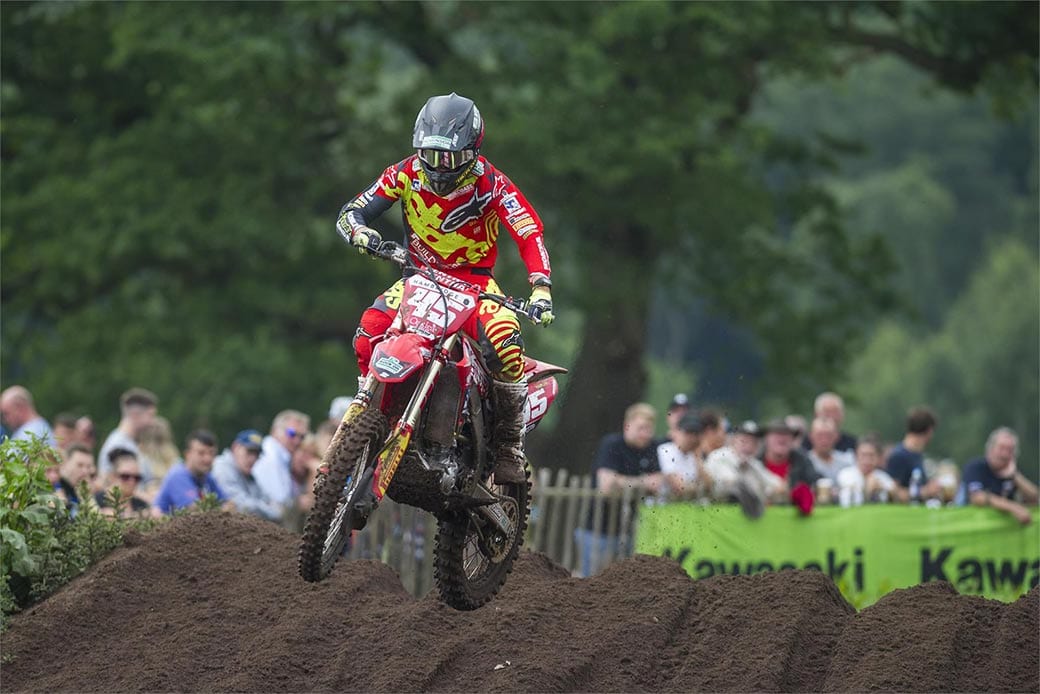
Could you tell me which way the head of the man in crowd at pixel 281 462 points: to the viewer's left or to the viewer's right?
to the viewer's right

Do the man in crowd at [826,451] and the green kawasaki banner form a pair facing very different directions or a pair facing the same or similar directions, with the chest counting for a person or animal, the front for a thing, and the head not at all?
same or similar directions

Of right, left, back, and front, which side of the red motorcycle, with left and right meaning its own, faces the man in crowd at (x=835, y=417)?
back

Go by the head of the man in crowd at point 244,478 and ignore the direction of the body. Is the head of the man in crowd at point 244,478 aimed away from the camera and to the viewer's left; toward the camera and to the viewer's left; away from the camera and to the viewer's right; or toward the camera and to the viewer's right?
toward the camera and to the viewer's right

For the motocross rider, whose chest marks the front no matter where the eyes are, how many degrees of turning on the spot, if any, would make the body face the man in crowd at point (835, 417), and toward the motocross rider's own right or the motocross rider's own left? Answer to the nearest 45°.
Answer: approximately 135° to the motocross rider's own left

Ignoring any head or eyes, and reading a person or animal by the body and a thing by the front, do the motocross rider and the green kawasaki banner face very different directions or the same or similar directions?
same or similar directions

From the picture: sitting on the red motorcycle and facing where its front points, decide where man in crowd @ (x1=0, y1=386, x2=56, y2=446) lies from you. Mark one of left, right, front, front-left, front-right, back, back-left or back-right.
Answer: right

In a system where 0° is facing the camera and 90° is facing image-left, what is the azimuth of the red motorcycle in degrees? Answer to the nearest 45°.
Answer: approximately 45°

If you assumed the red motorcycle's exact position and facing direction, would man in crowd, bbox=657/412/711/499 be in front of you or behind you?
behind

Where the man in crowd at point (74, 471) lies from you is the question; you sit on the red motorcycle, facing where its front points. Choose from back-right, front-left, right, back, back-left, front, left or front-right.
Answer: right

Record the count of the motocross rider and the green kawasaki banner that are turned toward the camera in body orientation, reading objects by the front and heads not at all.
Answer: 2

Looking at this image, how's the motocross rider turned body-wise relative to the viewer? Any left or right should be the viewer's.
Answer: facing the viewer

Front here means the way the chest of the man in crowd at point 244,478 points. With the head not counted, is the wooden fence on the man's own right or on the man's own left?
on the man's own left

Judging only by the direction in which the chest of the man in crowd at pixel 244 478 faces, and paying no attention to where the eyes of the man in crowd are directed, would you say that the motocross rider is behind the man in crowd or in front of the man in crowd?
in front

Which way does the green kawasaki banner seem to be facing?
toward the camera

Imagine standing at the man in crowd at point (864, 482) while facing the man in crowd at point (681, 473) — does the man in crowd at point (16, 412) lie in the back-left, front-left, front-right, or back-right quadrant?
front-right

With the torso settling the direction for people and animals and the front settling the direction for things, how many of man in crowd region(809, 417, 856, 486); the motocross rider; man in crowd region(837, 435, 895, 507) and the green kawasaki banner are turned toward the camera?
4

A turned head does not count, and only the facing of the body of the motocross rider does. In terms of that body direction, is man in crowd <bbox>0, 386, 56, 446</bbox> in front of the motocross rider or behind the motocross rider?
behind
